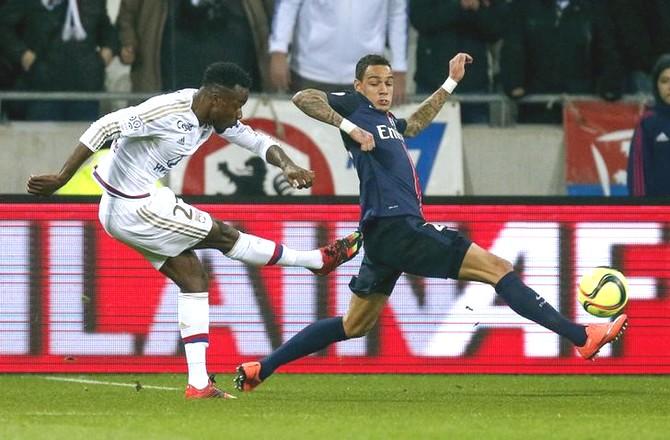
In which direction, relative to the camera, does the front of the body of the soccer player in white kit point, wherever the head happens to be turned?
to the viewer's right

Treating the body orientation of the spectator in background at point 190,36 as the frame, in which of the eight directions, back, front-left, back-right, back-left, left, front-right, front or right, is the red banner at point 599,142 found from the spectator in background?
left

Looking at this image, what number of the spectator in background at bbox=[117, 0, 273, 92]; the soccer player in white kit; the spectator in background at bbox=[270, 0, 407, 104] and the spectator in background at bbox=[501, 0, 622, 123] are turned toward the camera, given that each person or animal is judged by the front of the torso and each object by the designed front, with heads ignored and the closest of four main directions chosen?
3

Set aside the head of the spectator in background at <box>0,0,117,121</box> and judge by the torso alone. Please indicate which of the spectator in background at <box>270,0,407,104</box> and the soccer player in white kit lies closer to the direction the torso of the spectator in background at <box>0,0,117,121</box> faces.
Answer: the soccer player in white kit

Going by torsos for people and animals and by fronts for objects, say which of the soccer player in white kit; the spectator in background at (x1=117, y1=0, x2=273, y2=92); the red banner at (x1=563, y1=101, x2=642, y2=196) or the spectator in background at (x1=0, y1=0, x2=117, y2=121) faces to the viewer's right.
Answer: the soccer player in white kit

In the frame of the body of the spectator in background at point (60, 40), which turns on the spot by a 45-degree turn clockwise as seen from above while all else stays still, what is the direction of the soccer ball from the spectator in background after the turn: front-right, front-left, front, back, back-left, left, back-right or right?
left

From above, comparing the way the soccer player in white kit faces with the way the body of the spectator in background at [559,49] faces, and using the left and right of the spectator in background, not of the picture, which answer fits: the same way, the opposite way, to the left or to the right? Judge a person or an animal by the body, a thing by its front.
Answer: to the left

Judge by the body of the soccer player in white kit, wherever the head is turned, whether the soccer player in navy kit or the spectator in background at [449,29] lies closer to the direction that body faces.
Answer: the soccer player in navy kit

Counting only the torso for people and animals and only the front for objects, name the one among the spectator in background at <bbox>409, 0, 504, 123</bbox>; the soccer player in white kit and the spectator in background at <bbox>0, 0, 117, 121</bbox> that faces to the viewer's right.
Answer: the soccer player in white kit

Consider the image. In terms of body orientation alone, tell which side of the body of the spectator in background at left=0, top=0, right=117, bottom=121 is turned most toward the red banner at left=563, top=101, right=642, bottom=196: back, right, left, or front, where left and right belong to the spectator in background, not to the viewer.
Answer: left
